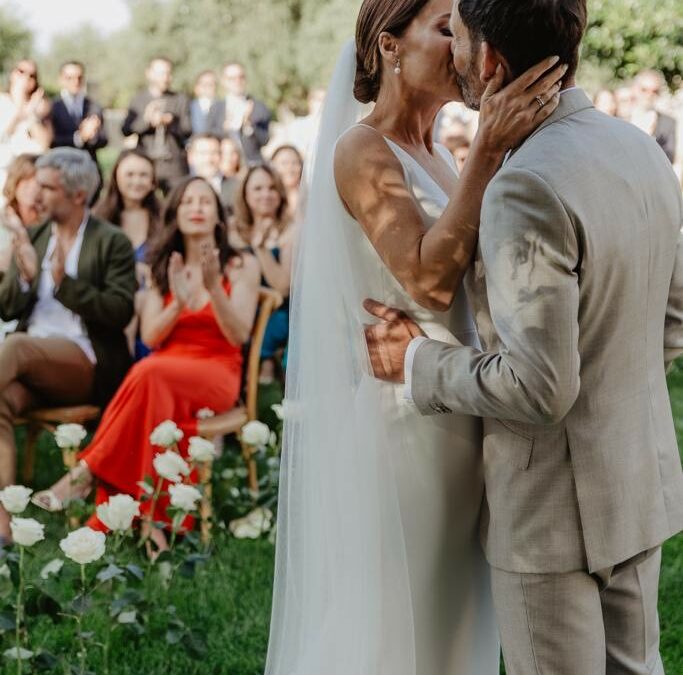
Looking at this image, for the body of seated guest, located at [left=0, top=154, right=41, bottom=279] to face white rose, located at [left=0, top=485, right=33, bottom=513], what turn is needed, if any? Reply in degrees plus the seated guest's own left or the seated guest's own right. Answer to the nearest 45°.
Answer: approximately 45° to the seated guest's own right

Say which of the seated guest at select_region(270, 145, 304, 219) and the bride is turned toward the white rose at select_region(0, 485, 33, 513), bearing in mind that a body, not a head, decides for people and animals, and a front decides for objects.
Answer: the seated guest

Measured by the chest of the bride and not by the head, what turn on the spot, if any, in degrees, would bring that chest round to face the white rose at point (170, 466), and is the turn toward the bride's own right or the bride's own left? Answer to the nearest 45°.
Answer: approximately 135° to the bride's own left

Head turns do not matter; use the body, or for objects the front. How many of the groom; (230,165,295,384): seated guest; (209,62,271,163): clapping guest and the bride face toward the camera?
2

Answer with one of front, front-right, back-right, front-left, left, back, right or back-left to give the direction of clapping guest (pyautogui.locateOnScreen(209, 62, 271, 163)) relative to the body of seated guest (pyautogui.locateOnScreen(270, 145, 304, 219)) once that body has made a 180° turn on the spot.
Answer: front

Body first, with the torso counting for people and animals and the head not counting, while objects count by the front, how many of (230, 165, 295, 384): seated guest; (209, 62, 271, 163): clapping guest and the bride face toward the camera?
2

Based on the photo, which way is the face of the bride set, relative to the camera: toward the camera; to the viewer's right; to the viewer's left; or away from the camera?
to the viewer's right

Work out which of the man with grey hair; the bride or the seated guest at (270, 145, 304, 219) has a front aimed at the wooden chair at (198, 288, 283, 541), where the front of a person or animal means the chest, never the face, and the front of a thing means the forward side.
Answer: the seated guest

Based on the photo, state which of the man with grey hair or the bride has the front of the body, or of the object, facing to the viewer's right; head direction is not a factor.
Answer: the bride

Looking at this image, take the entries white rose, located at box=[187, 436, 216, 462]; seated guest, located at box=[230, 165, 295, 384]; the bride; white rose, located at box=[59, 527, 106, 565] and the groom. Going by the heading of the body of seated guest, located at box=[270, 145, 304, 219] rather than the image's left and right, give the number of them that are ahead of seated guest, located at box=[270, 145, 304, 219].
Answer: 5

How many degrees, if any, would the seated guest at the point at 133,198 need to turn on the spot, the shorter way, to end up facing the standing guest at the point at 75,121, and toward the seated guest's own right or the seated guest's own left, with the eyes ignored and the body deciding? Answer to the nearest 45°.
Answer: approximately 180°

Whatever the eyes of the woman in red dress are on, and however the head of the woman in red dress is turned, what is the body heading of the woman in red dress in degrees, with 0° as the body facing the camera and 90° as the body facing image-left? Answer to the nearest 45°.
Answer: approximately 45°

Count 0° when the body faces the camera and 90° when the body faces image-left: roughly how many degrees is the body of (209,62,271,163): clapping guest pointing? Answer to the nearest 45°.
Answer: approximately 0°

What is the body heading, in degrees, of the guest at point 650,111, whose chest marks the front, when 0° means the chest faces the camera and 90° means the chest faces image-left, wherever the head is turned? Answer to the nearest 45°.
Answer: approximately 45°

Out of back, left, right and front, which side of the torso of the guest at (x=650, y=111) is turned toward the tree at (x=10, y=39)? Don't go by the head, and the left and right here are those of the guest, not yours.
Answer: right
